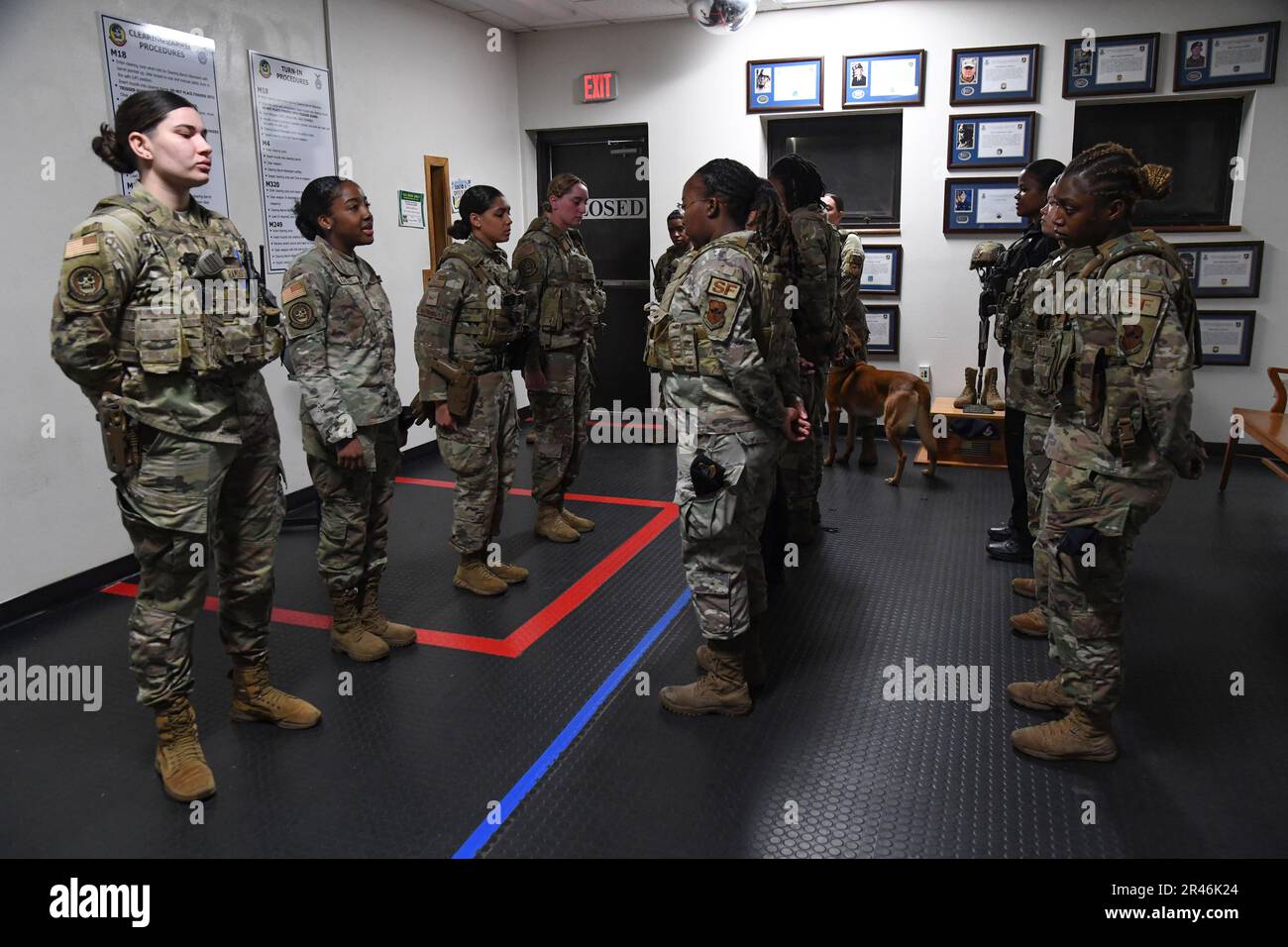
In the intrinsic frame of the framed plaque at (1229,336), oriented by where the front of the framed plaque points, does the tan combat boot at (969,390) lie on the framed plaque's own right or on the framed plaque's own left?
on the framed plaque's own right

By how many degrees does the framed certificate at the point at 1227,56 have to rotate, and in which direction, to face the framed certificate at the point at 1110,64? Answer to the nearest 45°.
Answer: approximately 90° to its right

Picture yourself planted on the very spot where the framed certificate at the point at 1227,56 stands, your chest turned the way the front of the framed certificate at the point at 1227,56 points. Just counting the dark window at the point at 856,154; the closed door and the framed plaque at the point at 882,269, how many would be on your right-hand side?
3

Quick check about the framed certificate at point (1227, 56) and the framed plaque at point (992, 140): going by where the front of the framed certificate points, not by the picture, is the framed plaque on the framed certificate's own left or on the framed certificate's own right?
on the framed certificate's own right

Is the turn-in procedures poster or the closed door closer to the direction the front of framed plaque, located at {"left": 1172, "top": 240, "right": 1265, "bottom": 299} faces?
the turn-in procedures poster

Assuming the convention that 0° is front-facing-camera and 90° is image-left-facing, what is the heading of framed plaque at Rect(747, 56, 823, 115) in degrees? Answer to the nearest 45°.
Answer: approximately 0°

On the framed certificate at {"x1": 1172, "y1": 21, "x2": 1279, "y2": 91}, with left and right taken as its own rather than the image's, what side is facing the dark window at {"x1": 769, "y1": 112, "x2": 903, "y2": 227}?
right

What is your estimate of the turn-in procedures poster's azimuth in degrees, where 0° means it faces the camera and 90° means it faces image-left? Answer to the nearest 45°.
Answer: approximately 315°
